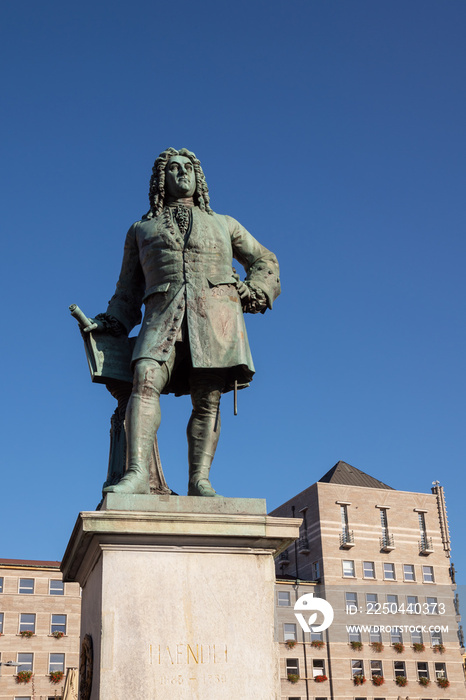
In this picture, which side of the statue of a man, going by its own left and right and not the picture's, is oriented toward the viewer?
front
